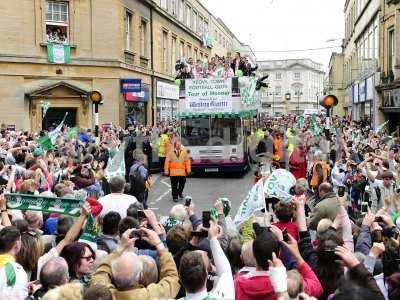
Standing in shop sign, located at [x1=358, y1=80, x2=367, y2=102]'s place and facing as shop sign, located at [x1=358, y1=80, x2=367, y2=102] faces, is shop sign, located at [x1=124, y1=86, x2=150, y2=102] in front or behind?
in front

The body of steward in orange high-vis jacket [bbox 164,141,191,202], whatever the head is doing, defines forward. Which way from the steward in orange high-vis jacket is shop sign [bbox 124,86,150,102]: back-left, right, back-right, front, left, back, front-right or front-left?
back

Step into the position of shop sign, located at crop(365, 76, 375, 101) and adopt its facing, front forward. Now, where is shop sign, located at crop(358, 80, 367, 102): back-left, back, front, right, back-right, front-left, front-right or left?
back-right

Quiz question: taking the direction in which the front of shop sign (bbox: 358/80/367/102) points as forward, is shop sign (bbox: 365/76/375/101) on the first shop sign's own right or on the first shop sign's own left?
on the first shop sign's own left

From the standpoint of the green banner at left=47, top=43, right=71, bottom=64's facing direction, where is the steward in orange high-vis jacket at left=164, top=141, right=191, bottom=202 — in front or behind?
in front

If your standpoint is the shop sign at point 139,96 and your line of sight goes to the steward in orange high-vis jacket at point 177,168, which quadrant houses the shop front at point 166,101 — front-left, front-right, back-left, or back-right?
back-left

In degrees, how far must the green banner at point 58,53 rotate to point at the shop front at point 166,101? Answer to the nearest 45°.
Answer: approximately 135° to its left

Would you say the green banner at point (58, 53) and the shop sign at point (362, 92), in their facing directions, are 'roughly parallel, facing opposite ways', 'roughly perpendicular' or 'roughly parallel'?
roughly perpendicular

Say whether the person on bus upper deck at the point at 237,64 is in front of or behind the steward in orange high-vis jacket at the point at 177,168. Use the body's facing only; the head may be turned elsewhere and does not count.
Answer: behind

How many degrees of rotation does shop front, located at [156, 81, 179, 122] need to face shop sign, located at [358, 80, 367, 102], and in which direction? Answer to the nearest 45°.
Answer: approximately 45° to its left

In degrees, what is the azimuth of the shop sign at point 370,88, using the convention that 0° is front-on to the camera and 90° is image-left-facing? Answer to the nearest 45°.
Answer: approximately 45°

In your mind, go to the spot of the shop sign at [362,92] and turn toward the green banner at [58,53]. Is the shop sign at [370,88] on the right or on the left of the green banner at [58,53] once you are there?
left
